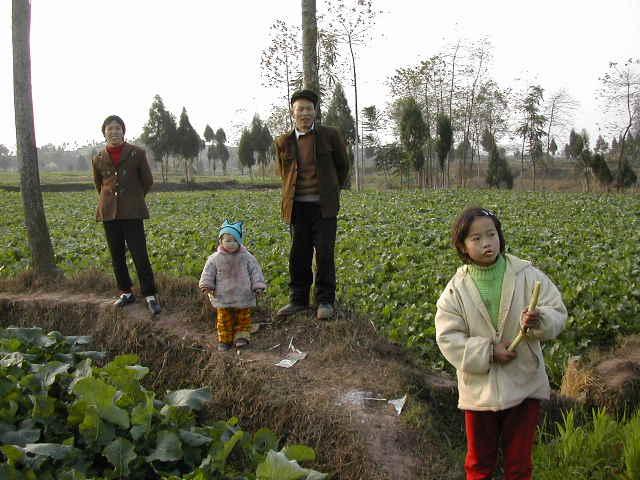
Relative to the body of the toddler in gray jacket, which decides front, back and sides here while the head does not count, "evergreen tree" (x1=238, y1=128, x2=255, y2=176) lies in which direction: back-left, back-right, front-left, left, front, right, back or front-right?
back

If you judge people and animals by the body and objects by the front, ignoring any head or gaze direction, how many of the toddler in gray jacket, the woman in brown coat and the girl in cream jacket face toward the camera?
3

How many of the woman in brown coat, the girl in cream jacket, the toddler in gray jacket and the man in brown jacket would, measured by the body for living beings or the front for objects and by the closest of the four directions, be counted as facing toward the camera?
4

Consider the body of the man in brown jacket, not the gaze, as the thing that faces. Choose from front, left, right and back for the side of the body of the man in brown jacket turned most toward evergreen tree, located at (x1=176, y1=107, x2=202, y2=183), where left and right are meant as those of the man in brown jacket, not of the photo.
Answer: back

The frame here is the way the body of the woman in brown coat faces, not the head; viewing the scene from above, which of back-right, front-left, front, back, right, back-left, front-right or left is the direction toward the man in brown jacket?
front-left

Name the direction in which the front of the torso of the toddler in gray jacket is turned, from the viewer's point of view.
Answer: toward the camera

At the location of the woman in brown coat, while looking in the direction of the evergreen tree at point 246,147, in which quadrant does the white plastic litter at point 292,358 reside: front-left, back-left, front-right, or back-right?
back-right

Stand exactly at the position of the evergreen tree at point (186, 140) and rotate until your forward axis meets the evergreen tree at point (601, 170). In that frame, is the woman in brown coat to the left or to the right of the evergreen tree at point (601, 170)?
right

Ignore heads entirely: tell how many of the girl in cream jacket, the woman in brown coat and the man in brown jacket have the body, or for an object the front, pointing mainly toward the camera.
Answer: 3

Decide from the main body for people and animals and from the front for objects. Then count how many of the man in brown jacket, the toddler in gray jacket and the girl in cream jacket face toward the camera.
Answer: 3

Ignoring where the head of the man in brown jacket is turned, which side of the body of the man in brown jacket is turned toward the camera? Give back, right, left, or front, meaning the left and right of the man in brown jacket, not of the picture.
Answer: front

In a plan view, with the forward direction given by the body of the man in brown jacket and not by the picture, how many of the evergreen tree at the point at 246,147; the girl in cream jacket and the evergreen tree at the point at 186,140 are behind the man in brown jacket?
2

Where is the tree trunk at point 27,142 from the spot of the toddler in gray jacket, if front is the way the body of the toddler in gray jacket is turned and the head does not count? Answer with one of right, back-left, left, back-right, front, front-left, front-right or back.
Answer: back-right
